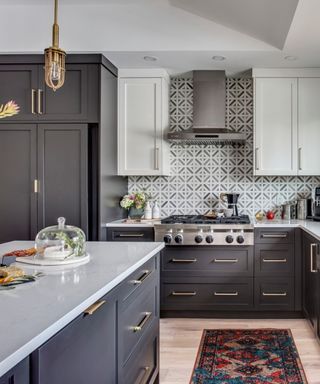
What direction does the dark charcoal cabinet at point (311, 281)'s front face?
to the viewer's left

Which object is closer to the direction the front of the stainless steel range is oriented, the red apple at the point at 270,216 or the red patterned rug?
the red patterned rug

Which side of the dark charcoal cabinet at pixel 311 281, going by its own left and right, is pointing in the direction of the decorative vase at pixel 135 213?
front

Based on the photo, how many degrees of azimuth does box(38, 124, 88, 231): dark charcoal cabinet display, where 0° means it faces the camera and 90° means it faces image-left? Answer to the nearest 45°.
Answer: approximately 0°

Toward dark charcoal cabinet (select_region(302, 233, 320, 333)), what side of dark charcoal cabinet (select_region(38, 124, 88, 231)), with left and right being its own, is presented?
left
